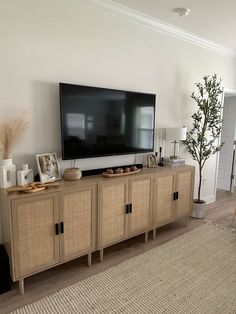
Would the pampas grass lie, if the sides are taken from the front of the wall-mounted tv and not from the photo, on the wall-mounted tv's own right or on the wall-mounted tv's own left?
on the wall-mounted tv's own right

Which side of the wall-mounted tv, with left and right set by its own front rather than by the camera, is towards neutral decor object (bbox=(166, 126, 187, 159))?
left

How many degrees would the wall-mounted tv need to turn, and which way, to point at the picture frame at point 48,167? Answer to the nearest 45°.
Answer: approximately 90° to its right

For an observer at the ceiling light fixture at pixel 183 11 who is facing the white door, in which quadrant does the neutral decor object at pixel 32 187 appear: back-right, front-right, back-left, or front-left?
back-left

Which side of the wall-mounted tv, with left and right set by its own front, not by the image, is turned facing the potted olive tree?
left

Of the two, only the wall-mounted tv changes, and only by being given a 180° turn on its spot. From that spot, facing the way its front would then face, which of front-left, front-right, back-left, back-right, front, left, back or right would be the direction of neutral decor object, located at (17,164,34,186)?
left

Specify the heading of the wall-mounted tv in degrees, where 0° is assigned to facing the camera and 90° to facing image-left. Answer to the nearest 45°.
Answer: approximately 315°

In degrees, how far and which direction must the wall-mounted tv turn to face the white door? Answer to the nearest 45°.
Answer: approximately 90° to its left

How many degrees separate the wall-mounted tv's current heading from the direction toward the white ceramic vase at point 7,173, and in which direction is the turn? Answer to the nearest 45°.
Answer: approximately 90° to its right

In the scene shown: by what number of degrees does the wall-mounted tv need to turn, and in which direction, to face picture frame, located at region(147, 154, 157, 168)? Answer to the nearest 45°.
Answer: approximately 90° to its left

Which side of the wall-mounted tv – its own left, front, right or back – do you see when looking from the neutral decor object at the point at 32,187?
right
